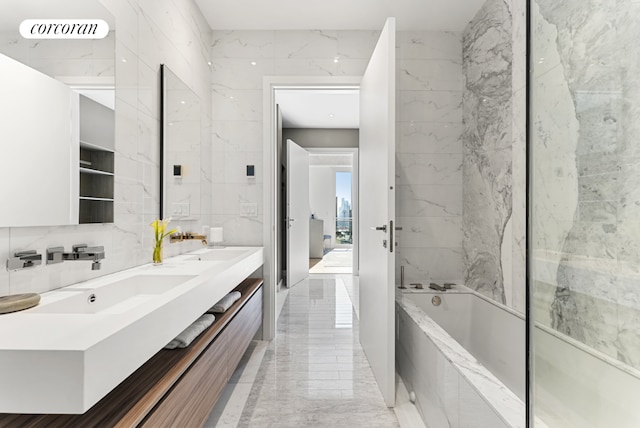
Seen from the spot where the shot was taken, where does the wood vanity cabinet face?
facing to the right of the viewer

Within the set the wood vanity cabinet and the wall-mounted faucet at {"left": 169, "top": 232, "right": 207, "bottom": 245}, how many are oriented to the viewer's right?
2

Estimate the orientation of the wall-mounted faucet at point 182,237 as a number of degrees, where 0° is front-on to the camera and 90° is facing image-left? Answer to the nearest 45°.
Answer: approximately 270°

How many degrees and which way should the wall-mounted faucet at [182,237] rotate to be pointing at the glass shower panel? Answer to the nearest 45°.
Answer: approximately 45° to its right

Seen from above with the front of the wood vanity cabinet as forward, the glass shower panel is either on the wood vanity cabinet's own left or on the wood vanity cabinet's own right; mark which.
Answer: on the wood vanity cabinet's own right

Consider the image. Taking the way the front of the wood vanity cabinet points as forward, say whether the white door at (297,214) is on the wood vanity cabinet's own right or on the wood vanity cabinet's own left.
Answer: on the wood vanity cabinet's own left

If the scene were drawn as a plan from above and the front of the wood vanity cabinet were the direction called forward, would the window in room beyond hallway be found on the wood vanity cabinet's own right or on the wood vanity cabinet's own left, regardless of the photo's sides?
on the wood vanity cabinet's own left
